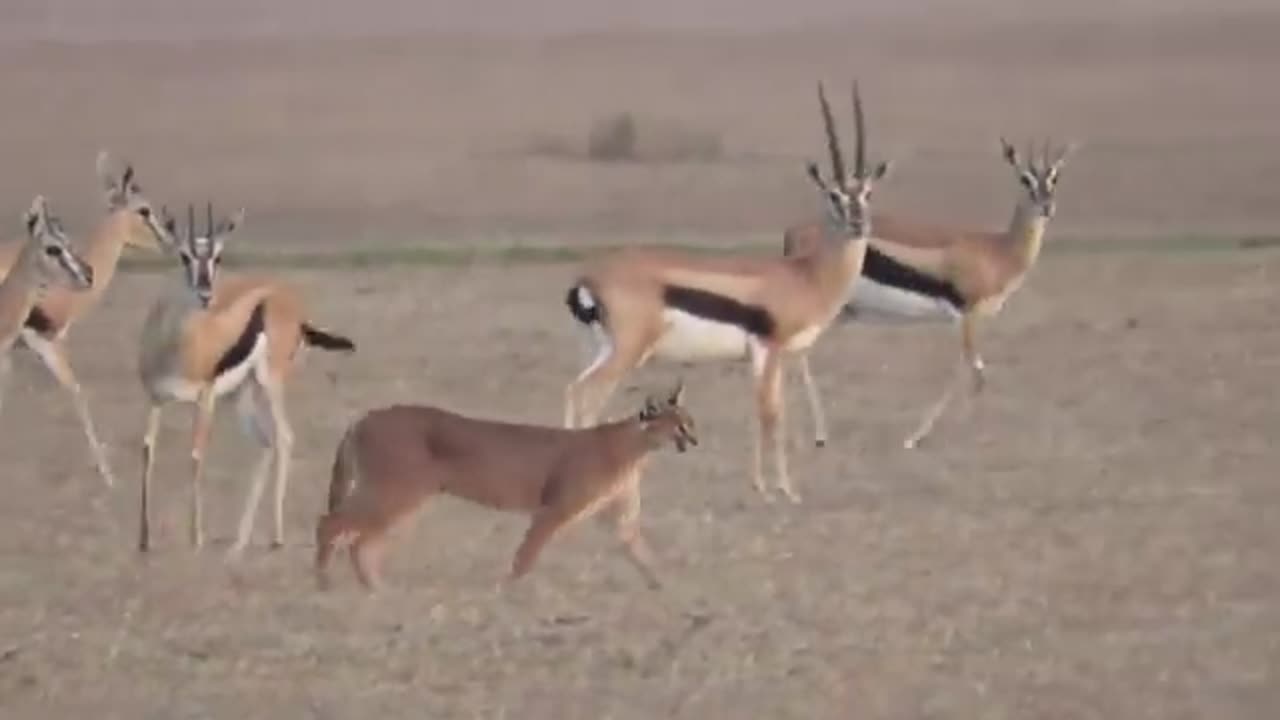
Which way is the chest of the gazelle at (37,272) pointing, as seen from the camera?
to the viewer's right

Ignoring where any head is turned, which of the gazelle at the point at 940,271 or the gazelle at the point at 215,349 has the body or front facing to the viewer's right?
the gazelle at the point at 940,271

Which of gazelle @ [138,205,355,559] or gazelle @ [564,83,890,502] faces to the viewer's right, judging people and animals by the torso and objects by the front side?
gazelle @ [564,83,890,502]

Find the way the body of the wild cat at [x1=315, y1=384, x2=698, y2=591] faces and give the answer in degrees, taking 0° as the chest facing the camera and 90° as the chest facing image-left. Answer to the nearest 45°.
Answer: approximately 270°

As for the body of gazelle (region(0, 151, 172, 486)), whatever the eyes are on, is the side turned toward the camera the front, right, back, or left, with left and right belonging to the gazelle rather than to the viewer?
right

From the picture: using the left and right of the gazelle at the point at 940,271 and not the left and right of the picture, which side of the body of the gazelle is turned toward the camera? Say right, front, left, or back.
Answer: right

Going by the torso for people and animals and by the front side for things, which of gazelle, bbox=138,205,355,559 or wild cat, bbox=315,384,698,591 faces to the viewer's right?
wild cat, bbox=315,384,698,591

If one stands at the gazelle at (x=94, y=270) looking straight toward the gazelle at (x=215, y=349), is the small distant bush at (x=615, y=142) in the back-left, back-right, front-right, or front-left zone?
back-left

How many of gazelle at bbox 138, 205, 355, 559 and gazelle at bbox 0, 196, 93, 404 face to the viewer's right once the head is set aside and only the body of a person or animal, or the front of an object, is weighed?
1

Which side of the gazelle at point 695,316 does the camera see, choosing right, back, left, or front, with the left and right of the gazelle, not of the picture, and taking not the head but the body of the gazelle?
right

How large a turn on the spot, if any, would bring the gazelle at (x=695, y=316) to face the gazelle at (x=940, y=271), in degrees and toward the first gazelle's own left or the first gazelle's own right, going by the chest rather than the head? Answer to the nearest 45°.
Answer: approximately 45° to the first gazelle's own left
